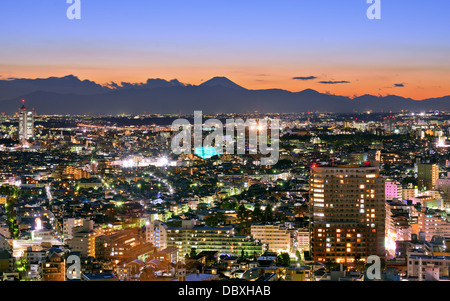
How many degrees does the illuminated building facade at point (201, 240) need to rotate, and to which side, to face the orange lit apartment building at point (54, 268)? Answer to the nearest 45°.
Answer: approximately 45° to its right

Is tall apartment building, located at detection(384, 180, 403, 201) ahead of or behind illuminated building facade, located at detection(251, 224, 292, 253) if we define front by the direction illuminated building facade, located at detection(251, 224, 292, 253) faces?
behind

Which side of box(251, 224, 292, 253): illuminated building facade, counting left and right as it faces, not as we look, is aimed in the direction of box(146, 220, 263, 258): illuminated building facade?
right

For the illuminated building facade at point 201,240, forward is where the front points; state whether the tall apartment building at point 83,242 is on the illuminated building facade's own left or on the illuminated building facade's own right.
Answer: on the illuminated building facade's own right

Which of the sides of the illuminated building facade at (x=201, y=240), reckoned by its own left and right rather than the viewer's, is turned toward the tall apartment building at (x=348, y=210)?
left

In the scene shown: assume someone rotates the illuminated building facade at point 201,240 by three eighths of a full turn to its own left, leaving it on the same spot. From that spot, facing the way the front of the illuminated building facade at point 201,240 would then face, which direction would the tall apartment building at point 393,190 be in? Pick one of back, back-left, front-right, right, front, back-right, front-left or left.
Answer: front

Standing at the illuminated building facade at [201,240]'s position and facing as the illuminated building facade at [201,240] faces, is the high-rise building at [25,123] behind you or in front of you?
behind

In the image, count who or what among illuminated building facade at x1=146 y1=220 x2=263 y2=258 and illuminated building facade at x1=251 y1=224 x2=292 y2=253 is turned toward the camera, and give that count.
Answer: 2

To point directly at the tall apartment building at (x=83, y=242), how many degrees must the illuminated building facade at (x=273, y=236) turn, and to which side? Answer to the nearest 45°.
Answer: approximately 90° to its right

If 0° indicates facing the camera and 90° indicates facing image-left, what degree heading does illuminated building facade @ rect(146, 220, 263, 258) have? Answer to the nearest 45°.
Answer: approximately 0°
